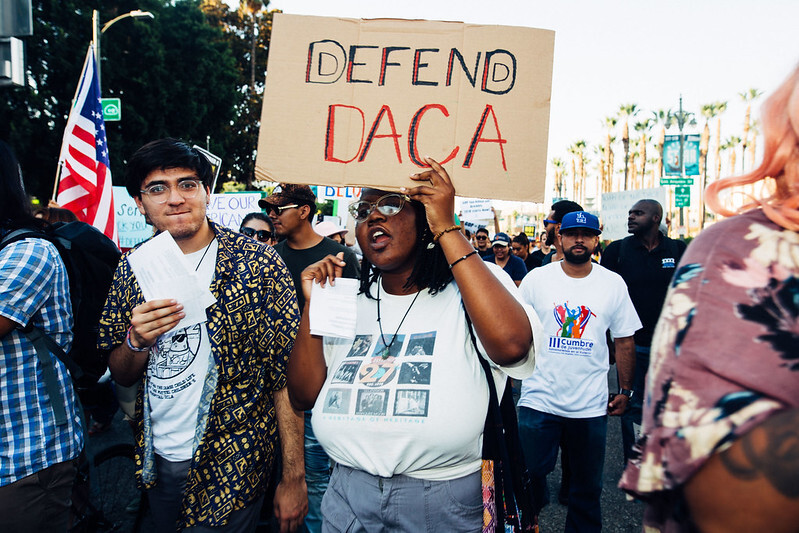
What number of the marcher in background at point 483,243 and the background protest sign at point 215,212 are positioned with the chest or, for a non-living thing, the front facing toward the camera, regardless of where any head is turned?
2

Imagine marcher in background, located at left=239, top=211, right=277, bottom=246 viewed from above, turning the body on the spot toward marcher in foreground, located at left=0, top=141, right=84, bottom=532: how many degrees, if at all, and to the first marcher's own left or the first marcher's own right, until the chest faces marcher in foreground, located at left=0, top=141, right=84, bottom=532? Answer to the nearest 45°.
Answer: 0° — they already face them

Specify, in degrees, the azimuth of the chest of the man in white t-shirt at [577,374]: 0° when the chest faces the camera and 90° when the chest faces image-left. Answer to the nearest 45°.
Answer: approximately 0°

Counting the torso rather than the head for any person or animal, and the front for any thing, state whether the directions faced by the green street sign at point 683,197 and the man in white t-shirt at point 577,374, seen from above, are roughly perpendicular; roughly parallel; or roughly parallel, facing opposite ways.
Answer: roughly parallel

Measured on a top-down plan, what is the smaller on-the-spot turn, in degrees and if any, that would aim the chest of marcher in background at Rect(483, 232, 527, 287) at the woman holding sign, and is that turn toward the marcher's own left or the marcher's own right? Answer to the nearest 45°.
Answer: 0° — they already face them

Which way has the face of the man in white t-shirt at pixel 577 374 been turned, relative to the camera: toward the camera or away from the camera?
toward the camera

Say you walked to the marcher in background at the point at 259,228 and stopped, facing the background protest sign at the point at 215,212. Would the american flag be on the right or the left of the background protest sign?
left

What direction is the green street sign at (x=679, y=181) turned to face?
toward the camera

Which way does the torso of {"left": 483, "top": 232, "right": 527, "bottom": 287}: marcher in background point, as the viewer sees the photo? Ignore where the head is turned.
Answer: toward the camera

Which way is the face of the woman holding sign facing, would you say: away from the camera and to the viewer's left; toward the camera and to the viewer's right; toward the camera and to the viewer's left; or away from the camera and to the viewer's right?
toward the camera and to the viewer's left
